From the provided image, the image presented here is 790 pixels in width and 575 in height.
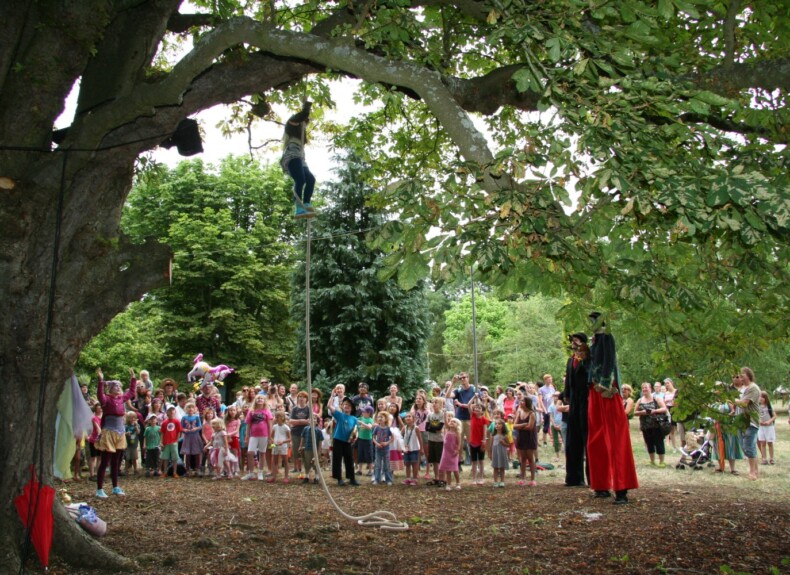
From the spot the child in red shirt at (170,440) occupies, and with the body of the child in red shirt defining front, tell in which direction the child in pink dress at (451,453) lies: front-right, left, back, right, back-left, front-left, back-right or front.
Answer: front-left

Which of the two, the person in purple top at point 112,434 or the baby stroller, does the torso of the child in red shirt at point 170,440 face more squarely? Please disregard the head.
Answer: the person in purple top

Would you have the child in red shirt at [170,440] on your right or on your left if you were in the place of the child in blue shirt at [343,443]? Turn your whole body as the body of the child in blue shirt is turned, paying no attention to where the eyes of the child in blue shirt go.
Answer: on your right

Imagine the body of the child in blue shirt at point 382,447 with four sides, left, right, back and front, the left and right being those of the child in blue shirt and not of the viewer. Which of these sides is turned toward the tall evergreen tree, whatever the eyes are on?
back

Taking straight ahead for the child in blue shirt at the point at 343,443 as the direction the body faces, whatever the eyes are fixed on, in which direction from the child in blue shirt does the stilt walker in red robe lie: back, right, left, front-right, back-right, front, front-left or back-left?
front-left

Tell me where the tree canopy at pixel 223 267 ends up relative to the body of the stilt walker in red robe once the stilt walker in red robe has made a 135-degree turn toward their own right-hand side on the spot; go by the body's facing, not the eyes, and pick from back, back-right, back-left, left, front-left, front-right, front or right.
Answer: front-left

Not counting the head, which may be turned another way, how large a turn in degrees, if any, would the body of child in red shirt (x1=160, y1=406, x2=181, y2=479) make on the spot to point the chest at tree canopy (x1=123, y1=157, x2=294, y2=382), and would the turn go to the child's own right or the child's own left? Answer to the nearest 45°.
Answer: approximately 180°

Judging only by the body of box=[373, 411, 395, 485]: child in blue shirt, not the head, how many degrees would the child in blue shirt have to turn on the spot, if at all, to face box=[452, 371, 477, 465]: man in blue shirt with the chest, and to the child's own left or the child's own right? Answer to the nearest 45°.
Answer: approximately 135° to the child's own left

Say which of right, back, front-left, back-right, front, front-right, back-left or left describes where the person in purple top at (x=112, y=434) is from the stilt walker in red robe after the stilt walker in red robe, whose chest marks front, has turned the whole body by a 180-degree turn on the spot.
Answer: back-left

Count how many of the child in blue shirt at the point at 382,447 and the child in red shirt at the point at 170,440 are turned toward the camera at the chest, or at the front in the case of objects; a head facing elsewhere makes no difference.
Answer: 2

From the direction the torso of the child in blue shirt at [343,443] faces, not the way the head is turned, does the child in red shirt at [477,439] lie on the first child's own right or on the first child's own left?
on the first child's own left
